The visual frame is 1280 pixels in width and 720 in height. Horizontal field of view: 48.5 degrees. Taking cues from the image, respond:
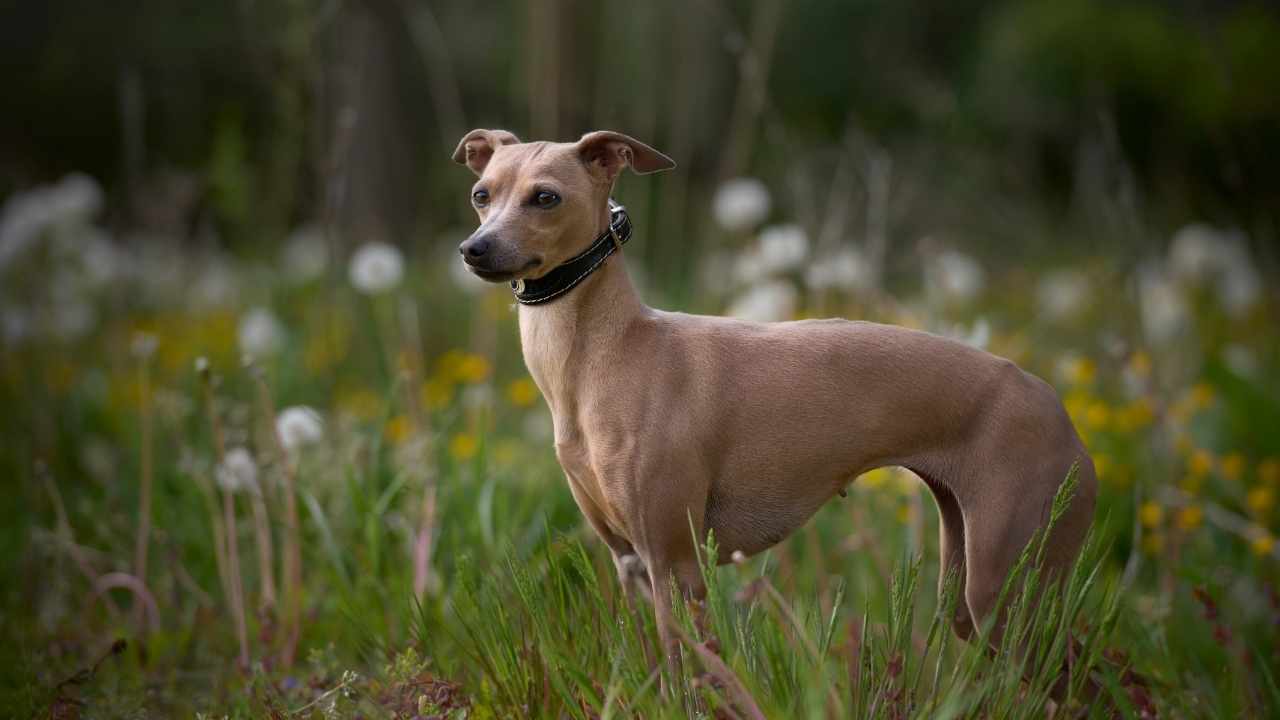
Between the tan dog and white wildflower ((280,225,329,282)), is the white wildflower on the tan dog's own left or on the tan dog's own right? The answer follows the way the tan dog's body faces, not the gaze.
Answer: on the tan dog's own right

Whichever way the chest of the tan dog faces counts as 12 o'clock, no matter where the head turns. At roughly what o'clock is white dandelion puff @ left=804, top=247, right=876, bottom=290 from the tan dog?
The white dandelion puff is roughly at 3 o'clock from the tan dog.

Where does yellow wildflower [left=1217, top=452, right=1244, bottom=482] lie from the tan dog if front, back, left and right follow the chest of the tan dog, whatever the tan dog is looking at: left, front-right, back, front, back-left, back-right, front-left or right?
back-right

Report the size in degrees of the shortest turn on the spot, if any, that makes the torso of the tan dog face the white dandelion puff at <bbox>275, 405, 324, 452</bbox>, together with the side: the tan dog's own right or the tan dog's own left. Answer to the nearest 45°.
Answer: approximately 45° to the tan dog's own right

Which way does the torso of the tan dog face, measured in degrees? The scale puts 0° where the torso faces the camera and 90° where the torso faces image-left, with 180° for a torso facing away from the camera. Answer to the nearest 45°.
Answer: approximately 90°

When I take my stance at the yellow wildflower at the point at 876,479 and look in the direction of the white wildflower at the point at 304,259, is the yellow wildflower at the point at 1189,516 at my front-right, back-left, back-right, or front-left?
back-right

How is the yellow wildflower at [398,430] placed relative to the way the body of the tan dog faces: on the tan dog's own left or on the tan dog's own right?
on the tan dog's own right

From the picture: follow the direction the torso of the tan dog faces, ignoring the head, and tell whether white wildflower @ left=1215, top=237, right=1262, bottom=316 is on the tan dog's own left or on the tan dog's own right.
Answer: on the tan dog's own right

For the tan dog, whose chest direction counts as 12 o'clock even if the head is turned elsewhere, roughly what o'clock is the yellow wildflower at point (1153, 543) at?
The yellow wildflower is roughly at 4 o'clock from the tan dog.

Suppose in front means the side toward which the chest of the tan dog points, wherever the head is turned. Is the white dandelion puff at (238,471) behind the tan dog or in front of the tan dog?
in front

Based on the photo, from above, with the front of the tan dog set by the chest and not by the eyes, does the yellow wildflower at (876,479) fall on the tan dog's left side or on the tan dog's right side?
on the tan dog's right side

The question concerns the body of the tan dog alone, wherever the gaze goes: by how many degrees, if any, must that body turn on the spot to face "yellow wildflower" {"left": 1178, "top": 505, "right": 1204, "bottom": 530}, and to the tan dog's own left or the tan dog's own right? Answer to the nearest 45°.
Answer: approximately 135° to the tan dog's own right

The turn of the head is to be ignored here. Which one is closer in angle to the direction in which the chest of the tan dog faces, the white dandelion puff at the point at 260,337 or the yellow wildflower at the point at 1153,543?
the white dandelion puff

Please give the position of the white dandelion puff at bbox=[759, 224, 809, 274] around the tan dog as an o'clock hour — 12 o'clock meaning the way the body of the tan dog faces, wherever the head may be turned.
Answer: The white dandelion puff is roughly at 3 o'clock from the tan dog.

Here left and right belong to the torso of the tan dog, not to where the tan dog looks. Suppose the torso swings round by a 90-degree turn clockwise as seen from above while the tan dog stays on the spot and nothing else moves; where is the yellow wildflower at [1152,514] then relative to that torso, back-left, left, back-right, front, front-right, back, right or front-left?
front-right
